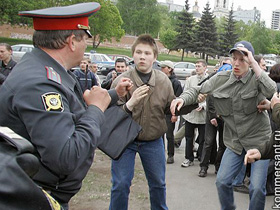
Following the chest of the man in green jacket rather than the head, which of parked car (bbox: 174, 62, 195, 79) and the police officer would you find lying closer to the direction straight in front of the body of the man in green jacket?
the police officer

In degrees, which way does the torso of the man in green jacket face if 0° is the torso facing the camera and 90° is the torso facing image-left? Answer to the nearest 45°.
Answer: approximately 0°

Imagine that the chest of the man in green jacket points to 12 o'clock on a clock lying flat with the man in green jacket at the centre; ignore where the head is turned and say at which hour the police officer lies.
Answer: The police officer is roughly at 1 o'clock from the man in green jacket.

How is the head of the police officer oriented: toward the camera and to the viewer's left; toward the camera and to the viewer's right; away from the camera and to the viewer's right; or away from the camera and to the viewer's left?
away from the camera and to the viewer's right

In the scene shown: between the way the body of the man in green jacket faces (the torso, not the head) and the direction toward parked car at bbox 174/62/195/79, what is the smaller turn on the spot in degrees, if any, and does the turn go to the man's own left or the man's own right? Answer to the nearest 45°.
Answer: approximately 180°

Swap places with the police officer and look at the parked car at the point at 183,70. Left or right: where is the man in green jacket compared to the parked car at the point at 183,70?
right
